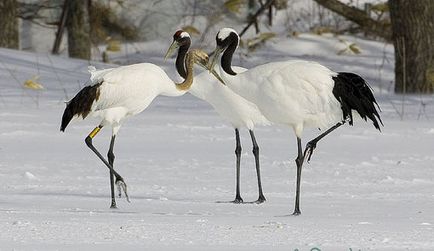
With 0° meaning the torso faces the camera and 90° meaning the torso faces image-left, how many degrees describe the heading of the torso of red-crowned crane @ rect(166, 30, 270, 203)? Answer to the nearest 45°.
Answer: approximately 90°

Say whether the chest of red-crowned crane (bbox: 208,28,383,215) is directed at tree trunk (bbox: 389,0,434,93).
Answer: no

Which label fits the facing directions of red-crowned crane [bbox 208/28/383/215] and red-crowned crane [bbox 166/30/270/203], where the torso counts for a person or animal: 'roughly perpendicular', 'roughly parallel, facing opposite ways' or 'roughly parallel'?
roughly parallel

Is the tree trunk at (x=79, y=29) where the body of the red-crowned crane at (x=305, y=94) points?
no

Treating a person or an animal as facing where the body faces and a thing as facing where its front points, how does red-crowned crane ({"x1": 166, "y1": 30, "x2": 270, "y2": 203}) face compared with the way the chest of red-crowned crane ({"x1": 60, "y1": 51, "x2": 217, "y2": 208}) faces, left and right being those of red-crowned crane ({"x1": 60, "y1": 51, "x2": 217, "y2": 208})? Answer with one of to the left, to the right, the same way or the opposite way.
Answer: the opposite way

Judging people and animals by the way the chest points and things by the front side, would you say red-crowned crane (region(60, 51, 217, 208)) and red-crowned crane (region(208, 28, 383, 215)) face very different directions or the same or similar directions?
very different directions

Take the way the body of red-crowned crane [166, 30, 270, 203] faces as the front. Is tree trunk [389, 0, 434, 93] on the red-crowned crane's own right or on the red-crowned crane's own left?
on the red-crowned crane's own right

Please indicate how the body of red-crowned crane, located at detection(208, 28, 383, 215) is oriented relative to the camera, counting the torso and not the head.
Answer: to the viewer's left

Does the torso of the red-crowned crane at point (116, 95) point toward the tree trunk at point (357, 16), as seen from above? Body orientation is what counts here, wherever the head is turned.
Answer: no

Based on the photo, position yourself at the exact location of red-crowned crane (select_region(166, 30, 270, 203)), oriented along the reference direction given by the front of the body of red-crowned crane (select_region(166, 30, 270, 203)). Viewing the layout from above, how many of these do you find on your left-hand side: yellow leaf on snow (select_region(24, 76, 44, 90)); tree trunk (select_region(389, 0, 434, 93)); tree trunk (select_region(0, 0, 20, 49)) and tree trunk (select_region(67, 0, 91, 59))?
0

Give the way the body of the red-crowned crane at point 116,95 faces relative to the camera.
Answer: to the viewer's right

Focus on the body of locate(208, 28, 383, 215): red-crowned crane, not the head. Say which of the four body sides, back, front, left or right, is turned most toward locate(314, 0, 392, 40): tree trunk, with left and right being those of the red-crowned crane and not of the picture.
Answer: right

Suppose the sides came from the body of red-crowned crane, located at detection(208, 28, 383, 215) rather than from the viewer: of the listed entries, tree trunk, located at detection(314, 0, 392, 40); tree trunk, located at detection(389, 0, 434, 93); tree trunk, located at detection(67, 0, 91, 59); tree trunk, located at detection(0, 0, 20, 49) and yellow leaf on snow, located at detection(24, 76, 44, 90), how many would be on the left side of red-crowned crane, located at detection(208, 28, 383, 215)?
0

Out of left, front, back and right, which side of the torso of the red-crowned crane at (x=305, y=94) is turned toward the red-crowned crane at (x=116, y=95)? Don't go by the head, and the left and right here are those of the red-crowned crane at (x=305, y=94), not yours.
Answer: front

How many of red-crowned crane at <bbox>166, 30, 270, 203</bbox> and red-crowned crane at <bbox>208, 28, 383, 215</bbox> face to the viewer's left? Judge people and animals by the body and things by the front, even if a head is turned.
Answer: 2
